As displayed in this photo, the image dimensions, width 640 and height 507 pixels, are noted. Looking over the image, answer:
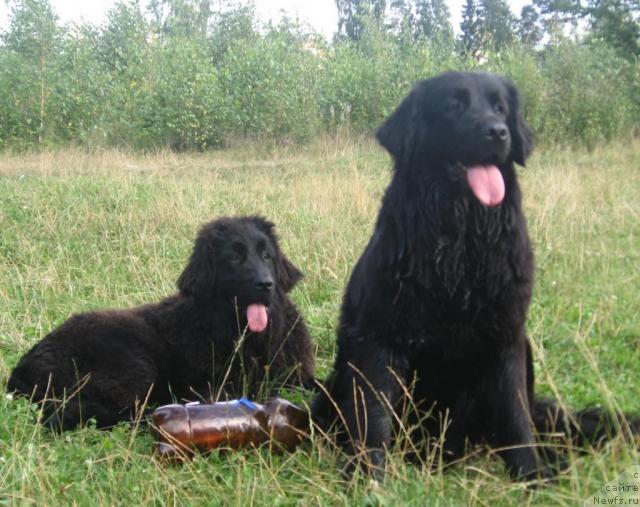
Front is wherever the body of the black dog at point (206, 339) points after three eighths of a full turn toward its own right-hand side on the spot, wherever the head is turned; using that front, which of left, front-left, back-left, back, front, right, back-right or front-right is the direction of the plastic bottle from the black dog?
left

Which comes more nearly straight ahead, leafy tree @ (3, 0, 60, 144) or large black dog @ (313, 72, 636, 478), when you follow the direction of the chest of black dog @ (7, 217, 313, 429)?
the large black dog

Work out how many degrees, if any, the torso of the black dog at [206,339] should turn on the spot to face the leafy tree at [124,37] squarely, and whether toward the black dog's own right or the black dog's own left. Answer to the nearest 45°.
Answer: approximately 135° to the black dog's own left

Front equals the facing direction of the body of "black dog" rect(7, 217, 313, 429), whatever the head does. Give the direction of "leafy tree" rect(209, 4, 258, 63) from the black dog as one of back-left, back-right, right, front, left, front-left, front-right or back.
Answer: back-left

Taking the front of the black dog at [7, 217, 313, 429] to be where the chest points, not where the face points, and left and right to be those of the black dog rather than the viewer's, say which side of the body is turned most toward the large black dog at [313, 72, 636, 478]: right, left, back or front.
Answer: front

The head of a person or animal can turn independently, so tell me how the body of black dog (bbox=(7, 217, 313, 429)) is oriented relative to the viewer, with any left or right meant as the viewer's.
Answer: facing the viewer and to the right of the viewer

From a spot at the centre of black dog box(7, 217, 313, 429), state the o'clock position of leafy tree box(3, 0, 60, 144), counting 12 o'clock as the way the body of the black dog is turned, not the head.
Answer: The leafy tree is roughly at 7 o'clock from the black dog.
